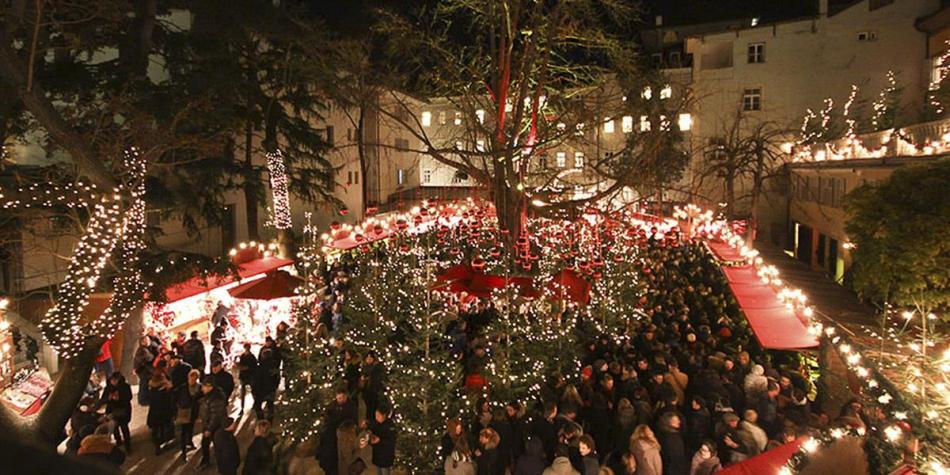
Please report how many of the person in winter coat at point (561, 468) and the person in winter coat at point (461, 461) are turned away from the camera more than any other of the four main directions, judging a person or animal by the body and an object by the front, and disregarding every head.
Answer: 2

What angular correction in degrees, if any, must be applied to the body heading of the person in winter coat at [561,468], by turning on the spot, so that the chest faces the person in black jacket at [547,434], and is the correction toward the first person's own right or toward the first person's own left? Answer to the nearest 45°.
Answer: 0° — they already face them

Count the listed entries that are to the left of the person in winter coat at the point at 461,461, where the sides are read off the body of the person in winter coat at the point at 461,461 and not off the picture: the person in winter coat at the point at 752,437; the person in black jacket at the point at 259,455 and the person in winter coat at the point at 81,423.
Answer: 2

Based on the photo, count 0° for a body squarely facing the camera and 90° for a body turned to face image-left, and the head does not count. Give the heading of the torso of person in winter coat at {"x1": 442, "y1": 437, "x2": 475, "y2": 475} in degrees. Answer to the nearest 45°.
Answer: approximately 180°

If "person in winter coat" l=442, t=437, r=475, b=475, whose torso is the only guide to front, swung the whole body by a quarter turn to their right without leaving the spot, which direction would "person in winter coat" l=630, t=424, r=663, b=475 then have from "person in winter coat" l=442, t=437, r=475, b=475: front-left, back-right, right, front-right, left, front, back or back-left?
front

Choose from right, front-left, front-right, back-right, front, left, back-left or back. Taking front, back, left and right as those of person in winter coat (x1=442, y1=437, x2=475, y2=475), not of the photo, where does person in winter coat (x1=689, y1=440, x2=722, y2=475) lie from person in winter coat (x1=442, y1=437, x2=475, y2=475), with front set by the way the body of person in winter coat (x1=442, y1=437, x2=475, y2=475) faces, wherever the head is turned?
right

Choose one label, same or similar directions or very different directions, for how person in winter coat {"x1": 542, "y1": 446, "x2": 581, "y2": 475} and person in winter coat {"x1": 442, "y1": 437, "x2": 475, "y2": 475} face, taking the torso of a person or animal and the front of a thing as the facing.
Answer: same or similar directions

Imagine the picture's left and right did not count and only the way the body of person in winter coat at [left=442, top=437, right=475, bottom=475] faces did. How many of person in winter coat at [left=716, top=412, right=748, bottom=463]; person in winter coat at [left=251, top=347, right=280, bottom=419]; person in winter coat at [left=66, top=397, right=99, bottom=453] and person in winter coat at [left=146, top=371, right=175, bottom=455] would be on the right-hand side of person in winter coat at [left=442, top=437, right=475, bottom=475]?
1

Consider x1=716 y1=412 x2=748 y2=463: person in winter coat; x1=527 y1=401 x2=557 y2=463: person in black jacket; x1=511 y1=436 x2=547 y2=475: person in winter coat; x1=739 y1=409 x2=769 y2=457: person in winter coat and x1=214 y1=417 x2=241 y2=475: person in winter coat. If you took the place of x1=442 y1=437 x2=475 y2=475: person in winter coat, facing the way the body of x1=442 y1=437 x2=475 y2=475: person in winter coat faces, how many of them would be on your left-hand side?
1

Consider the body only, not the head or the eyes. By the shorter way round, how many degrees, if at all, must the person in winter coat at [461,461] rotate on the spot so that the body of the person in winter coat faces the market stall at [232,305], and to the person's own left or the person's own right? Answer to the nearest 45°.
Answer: approximately 45° to the person's own left

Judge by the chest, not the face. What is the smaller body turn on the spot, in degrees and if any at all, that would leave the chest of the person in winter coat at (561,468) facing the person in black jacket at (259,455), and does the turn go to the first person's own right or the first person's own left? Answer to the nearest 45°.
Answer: approximately 90° to the first person's own left

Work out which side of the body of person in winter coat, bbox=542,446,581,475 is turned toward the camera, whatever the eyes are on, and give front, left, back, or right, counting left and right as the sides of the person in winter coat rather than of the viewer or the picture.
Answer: back

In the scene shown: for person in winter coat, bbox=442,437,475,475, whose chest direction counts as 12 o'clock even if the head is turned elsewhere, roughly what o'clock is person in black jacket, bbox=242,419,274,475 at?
The person in black jacket is roughly at 9 o'clock from the person in winter coat.
